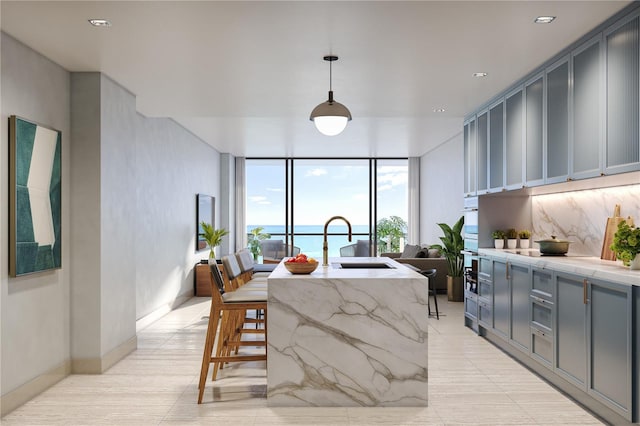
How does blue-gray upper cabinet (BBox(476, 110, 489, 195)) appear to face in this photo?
to the viewer's left

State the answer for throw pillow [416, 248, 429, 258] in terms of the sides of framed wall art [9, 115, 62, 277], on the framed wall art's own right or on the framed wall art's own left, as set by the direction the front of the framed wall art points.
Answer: on the framed wall art's own left

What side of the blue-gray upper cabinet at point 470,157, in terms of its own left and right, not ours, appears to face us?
left

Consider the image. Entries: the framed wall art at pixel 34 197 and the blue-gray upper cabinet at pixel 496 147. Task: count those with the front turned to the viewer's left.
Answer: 1

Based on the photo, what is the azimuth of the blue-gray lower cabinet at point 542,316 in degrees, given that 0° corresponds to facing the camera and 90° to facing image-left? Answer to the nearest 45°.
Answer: approximately 45°

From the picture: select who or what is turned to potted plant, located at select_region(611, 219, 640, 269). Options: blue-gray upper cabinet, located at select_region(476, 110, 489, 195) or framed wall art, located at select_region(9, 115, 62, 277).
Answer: the framed wall art

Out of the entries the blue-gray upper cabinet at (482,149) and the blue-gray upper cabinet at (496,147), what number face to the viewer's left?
2

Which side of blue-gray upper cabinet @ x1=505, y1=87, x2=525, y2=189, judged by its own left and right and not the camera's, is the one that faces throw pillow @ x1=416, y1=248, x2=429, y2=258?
right

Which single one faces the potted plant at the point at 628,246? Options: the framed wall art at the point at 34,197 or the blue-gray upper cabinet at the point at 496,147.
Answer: the framed wall art

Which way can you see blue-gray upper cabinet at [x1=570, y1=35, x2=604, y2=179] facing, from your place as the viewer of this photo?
facing the viewer and to the left of the viewer

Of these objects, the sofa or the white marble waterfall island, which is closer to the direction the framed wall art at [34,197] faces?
the white marble waterfall island

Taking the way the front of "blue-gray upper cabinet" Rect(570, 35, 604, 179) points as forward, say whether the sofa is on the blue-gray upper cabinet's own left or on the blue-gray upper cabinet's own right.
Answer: on the blue-gray upper cabinet's own right

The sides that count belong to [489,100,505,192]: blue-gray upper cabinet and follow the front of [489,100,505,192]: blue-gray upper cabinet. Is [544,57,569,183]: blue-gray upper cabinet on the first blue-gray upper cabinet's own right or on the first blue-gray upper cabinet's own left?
on the first blue-gray upper cabinet's own left

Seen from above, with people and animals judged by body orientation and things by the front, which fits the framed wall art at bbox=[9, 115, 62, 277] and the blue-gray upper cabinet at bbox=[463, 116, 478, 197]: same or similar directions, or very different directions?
very different directions
